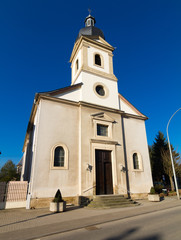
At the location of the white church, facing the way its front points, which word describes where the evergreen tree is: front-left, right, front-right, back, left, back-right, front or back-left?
left

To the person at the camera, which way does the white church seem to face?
facing the viewer and to the right of the viewer
